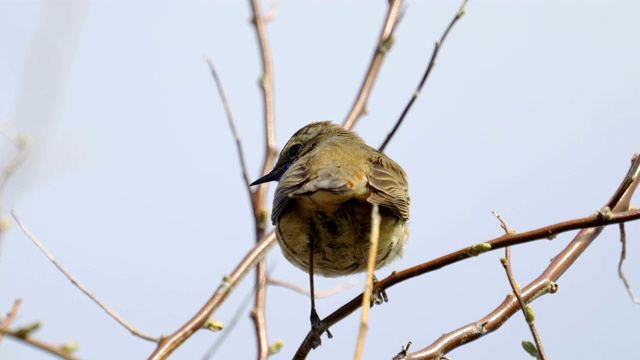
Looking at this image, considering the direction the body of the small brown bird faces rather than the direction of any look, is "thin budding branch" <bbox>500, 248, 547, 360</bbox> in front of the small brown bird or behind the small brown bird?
behind

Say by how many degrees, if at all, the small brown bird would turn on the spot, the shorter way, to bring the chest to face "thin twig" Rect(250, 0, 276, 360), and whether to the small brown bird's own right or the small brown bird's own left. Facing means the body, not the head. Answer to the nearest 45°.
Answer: approximately 45° to the small brown bird's own left

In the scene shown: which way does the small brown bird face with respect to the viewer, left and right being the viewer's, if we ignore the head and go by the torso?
facing away from the viewer

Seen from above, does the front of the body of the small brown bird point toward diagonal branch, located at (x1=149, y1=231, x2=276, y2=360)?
no
